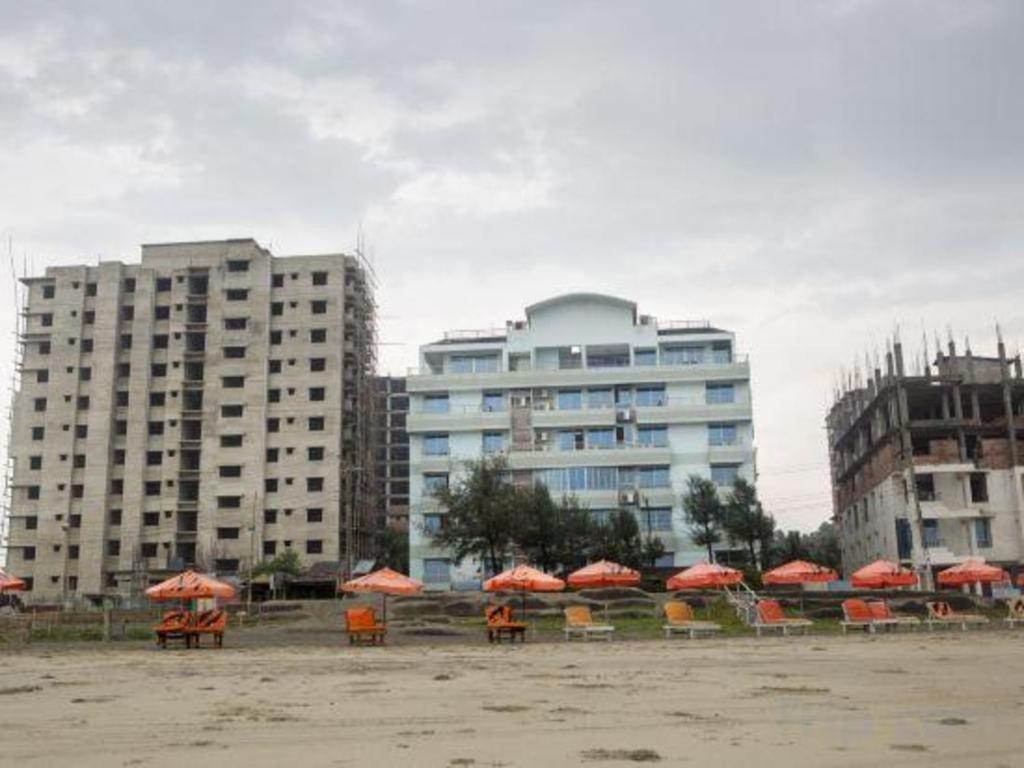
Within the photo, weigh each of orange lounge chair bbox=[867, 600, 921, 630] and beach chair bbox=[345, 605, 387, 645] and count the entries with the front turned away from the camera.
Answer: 0

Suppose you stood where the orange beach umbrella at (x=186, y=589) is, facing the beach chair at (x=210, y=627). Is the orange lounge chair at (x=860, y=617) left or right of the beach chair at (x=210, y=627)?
left

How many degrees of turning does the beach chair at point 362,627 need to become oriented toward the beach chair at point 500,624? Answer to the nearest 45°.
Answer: approximately 45° to its left

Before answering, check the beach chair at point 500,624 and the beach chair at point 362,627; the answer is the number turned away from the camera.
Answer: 0

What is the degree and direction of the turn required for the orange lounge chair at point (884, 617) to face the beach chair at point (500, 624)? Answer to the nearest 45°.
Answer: approximately 90° to its right

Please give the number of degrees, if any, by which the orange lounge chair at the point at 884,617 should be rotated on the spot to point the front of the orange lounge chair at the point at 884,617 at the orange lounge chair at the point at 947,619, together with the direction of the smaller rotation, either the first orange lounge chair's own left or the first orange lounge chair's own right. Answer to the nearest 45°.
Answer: approximately 90° to the first orange lounge chair's own left

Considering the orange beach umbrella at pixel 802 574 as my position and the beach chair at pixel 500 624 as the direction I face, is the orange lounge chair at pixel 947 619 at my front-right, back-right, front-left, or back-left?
back-left

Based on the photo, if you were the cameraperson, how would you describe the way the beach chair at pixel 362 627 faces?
facing the viewer and to the right of the viewer

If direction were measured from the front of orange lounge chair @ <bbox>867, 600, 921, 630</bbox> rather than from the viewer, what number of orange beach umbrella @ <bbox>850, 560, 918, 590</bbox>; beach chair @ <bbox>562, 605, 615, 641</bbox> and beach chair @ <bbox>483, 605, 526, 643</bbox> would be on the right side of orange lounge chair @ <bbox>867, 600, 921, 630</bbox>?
2

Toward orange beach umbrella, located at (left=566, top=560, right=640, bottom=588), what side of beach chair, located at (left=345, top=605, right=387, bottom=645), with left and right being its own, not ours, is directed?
left

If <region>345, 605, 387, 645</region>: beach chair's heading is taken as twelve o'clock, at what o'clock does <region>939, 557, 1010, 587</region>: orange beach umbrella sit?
The orange beach umbrella is roughly at 10 o'clock from the beach chair.

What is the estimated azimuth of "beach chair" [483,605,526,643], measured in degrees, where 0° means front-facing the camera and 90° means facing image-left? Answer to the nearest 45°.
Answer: approximately 315°

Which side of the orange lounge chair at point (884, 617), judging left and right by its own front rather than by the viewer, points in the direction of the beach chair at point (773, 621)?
right

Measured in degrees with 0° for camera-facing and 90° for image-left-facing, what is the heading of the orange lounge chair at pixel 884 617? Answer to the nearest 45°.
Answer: approximately 315°
